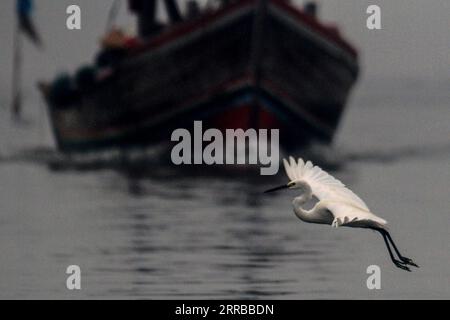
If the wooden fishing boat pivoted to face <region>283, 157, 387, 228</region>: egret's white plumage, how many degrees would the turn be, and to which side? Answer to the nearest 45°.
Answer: approximately 45° to its right

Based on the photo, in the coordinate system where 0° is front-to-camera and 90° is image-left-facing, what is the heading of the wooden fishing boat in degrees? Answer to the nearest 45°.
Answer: approximately 315°
